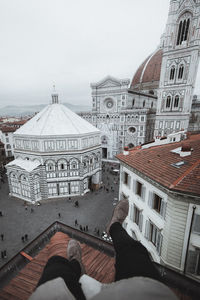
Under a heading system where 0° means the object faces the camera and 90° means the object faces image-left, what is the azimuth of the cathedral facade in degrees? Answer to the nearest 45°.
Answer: approximately 45°
